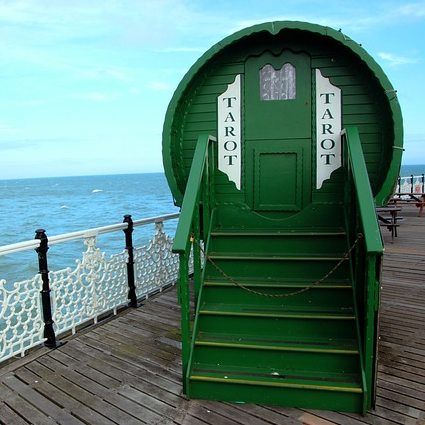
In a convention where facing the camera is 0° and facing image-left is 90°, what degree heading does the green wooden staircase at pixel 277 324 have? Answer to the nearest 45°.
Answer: approximately 0°

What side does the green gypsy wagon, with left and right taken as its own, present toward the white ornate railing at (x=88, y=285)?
right
